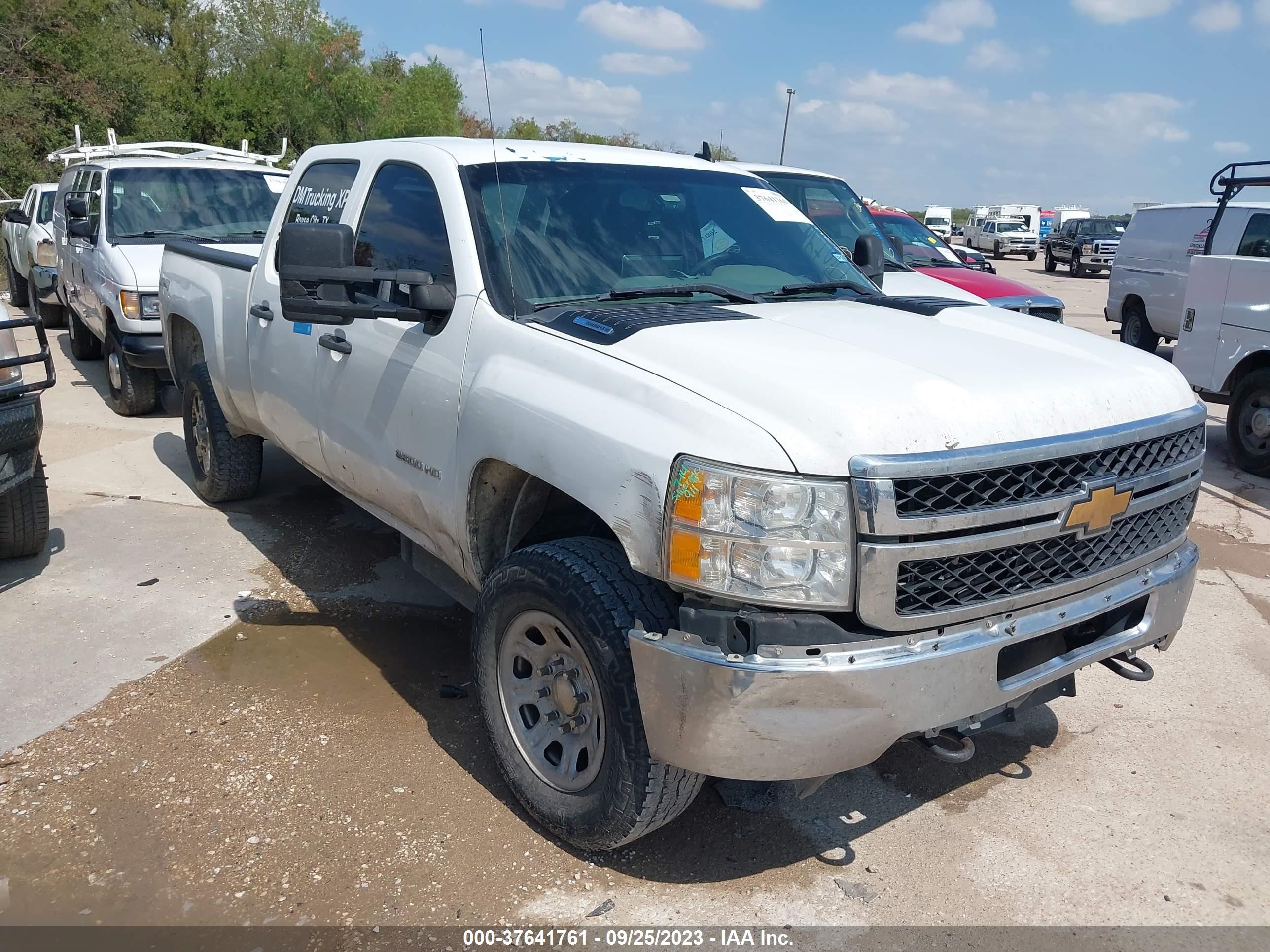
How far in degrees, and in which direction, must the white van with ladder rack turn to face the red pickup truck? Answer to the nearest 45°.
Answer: approximately 90° to its left

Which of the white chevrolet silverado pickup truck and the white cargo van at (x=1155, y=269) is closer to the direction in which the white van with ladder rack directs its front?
the white chevrolet silverado pickup truck

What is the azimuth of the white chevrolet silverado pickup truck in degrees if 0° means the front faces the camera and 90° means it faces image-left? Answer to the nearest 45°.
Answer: approximately 315°

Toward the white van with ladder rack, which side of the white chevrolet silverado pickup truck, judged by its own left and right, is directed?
back

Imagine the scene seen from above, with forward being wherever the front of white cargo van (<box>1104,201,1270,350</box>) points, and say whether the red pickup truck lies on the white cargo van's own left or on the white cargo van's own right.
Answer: on the white cargo van's own right

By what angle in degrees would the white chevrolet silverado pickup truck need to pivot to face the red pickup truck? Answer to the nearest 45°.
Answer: approximately 135° to its left

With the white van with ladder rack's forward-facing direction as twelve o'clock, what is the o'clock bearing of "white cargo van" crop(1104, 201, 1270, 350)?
The white cargo van is roughly at 9 o'clock from the white van with ladder rack.

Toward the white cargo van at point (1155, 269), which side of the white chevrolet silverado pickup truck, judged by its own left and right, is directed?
left
